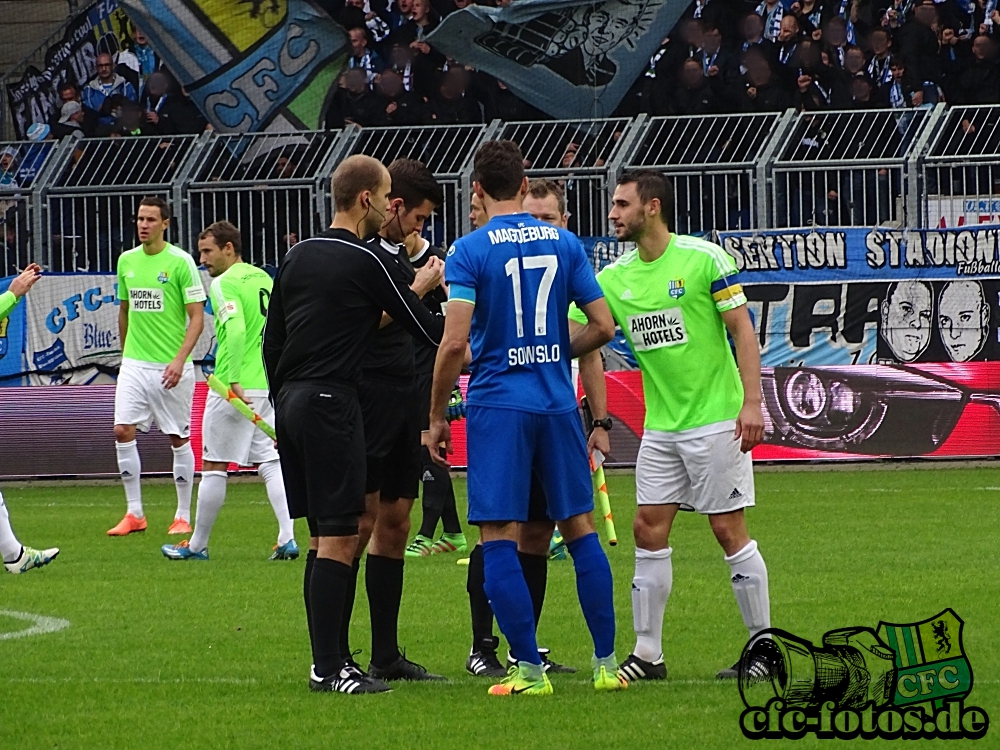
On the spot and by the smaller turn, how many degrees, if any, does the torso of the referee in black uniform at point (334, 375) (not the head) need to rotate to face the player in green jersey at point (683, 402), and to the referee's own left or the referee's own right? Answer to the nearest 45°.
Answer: approximately 45° to the referee's own right

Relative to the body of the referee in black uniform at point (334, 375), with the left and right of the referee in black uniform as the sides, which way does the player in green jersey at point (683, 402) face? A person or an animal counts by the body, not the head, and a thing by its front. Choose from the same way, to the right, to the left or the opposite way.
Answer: the opposite way

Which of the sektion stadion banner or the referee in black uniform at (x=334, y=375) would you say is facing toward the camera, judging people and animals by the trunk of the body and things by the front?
the sektion stadion banner

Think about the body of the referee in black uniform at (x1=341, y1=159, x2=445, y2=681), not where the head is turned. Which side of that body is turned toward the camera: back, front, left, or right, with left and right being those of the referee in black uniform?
right

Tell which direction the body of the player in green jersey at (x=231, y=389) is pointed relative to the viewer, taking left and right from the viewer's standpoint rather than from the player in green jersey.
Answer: facing to the left of the viewer

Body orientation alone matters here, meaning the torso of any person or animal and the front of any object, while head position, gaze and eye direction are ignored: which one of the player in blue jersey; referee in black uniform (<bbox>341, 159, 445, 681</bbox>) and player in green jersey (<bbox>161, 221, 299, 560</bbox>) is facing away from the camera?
the player in blue jersey

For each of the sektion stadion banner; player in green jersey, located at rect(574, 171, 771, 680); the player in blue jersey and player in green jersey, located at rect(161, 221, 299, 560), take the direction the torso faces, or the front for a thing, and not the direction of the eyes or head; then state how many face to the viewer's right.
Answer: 0

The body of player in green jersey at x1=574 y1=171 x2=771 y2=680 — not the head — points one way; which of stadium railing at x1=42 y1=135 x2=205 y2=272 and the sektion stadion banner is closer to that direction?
the stadium railing

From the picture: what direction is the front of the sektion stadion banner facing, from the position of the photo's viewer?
facing the viewer

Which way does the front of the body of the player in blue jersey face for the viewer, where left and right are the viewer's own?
facing away from the viewer

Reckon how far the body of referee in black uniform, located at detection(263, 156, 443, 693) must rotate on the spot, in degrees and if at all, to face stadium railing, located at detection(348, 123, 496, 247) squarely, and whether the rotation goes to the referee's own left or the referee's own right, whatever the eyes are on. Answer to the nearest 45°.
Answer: approximately 45° to the referee's own left

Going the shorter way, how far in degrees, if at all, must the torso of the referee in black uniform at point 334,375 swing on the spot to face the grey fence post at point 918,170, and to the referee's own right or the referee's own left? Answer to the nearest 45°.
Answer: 0° — they already face it

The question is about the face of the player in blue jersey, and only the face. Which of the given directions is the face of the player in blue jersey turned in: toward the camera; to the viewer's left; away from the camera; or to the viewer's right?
away from the camera

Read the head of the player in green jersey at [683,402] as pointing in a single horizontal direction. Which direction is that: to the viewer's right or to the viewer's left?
to the viewer's left
